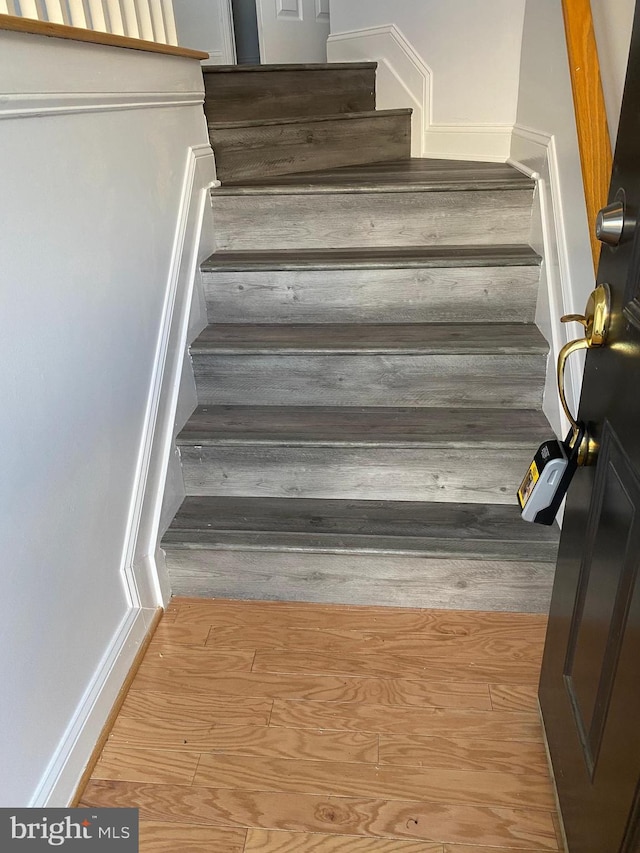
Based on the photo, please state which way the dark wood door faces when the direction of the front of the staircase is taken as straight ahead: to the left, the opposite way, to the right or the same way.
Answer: to the right

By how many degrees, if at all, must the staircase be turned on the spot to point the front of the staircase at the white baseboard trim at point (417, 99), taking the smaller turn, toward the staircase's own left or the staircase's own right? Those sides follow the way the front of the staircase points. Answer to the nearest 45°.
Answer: approximately 180°

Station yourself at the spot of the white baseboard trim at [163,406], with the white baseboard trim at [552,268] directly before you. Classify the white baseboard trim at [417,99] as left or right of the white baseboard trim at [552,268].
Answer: left

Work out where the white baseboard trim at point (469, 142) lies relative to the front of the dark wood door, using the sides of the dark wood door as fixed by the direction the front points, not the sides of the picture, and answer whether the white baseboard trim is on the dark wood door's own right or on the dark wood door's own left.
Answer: on the dark wood door's own right

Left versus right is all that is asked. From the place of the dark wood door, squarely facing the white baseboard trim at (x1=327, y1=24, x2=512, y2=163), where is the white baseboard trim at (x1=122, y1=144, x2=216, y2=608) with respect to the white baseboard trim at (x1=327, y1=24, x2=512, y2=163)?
left

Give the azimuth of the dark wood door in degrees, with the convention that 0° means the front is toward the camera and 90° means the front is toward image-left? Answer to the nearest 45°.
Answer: approximately 90°

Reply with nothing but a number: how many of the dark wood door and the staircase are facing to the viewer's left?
1

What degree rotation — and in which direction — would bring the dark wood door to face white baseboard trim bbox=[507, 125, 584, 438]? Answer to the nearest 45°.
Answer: approximately 90° to its right

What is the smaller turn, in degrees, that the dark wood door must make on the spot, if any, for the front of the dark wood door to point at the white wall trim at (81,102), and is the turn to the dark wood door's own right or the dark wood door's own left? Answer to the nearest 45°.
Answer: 0° — it already faces it
